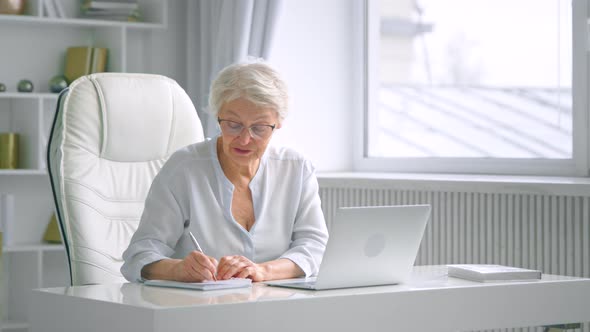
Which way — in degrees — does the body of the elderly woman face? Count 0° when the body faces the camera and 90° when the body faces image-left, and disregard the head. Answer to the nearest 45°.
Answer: approximately 0°

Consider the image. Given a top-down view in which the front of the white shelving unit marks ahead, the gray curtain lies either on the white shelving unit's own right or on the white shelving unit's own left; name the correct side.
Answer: on the white shelving unit's own left

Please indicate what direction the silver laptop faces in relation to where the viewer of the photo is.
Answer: facing away from the viewer and to the left of the viewer
